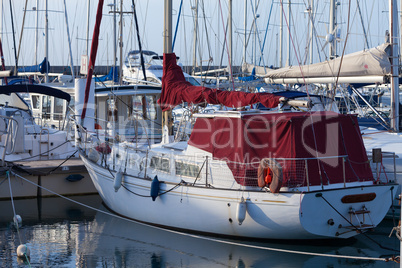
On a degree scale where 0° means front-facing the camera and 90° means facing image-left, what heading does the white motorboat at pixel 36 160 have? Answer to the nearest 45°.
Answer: approximately 180°

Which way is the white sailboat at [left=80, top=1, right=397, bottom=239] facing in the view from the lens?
facing away from the viewer and to the left of the viewer

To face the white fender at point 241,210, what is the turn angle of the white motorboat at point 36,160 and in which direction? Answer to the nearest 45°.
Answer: approximately 135° to its right

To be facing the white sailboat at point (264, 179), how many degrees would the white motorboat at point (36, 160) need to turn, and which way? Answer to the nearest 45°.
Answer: approximately 135° to its right

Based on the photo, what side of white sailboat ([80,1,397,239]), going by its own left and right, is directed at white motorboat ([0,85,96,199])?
front

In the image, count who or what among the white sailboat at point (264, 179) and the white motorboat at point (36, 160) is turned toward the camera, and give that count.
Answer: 0
